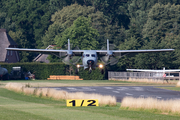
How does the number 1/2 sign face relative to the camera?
toward the camera
